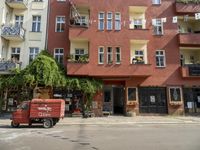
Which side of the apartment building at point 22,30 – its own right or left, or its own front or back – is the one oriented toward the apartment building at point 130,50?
left

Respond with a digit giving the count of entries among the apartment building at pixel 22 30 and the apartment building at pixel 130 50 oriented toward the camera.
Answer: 2

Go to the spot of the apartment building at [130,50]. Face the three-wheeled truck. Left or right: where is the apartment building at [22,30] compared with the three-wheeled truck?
right

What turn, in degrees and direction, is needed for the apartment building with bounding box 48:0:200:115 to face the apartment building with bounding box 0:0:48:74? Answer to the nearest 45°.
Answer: approximately 90° to its right

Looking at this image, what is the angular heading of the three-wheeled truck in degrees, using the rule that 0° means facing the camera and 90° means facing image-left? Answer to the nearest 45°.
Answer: approximately 90°

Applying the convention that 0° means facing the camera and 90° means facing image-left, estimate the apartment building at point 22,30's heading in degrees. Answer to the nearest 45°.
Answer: approximately 0°

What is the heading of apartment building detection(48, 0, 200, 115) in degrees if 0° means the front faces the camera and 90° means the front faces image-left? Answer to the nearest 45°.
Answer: approximately 0°
